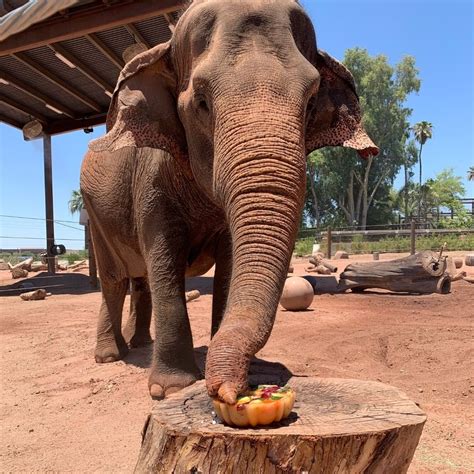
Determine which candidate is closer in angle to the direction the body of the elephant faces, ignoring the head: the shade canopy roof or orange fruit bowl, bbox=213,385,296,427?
the orange fruit bowl

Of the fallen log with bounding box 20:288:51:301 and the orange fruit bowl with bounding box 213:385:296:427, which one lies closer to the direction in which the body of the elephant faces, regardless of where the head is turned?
the orange fruit bowl

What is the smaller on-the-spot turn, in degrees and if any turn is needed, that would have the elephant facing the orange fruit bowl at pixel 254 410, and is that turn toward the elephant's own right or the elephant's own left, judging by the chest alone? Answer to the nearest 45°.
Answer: approximately 45° to the elephant's own right

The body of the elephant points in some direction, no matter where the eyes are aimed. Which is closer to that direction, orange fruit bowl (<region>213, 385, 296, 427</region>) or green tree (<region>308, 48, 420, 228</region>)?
the orange fruit bowl

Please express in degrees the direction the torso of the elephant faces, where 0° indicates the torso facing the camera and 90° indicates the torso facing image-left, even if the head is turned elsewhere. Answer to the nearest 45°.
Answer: approximately 315°

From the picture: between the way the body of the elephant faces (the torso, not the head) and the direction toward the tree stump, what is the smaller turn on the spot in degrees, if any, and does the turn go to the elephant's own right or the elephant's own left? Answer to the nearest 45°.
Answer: approximately 45° to the elephant's own right

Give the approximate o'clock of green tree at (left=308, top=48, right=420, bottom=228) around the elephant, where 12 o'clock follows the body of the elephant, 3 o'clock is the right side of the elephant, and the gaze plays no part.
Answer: The green tree is roughly at 8 o'clock from the elephant.

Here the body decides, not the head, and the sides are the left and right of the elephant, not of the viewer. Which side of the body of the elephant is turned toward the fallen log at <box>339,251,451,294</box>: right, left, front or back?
left
